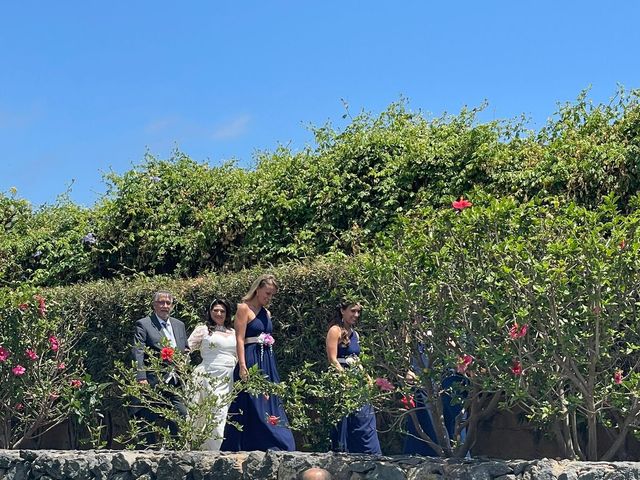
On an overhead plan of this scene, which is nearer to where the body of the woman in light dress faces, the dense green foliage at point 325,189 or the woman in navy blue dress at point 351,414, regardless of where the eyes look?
the woman in navy blue dress

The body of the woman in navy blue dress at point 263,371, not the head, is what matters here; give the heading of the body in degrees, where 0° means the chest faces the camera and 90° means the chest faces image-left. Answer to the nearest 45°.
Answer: approximately 315°

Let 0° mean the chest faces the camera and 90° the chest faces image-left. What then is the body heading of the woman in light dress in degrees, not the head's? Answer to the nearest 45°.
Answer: approximately 0°

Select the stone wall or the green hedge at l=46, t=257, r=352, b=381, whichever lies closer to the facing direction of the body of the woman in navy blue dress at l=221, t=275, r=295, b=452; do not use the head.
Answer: the stone wall

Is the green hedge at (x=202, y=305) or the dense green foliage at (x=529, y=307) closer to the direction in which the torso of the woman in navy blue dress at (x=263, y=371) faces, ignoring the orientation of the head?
the dense green foliage

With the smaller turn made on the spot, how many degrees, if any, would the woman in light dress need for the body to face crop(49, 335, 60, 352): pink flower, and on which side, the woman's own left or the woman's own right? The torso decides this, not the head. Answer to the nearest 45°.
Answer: approximately 135° to the woman's own right
